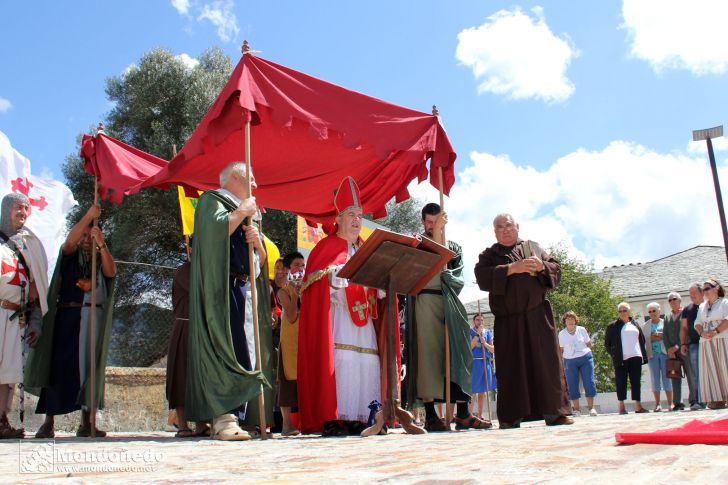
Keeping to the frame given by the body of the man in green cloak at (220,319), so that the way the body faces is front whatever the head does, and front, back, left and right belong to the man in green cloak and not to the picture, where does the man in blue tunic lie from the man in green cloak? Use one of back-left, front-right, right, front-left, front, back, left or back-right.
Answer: front-left

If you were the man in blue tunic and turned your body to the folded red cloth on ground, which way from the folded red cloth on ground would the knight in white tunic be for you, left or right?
right

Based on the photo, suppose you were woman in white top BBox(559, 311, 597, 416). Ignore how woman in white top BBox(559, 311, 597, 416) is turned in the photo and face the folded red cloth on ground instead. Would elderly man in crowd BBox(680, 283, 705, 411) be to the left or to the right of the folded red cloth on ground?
left

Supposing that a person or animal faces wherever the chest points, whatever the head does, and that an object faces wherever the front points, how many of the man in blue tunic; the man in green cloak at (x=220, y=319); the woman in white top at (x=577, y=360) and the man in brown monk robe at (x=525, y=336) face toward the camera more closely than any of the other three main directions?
3

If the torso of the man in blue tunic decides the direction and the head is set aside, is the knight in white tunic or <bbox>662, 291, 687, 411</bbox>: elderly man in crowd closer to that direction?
the knight in white tunic

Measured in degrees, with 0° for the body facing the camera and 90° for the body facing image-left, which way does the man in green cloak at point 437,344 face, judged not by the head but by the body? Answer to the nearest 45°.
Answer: approximately 315°

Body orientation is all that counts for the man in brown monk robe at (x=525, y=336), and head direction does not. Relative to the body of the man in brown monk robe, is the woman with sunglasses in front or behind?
behind

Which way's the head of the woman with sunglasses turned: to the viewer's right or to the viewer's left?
to the viewer's left

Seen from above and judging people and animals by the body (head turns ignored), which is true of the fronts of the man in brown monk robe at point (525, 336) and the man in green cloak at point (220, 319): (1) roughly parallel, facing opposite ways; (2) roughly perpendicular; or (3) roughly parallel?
roughly perpendicular

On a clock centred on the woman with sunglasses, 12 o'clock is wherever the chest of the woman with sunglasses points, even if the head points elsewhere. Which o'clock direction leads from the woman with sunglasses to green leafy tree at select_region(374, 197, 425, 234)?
The green leafy tree is roughly at 3 o'clock from the woman with sunglasses.

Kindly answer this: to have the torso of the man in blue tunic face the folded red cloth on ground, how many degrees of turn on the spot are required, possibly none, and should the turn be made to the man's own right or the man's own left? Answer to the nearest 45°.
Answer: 0° — they already face it
